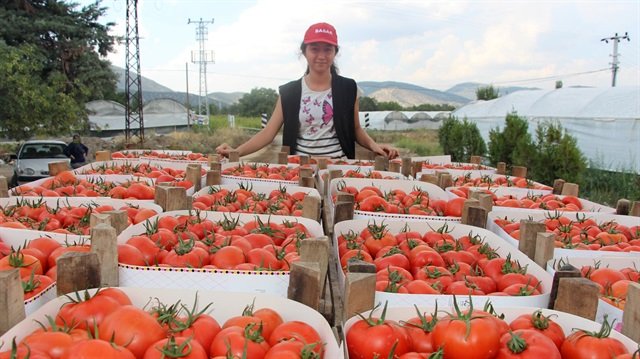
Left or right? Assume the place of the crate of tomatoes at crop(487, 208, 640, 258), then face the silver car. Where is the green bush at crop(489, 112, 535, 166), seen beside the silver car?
right

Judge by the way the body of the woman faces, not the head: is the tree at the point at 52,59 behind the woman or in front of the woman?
behind

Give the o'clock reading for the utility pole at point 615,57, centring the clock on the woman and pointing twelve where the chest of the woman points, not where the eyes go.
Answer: The utility pole is roughly at 7 o'clock from the woman.

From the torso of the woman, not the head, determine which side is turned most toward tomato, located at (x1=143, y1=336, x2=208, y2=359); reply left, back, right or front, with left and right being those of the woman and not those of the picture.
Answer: front

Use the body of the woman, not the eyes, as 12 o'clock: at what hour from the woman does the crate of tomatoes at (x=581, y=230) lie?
The crate of tomatoes is roughly at 11 o'clock from the woman.

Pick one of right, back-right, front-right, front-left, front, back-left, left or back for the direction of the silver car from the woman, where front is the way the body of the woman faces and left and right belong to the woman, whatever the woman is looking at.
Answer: back-right

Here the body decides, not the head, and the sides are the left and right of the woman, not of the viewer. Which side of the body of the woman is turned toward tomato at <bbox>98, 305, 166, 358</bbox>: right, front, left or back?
front

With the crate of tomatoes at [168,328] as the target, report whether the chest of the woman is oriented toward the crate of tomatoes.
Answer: yes

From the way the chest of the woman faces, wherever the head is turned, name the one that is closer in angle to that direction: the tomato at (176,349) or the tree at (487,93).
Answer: the tomato

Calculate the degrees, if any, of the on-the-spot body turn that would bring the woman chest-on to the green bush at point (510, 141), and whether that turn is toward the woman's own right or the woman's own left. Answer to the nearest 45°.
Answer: approximately 135° to the woman's own left

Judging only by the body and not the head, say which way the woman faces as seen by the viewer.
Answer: toward the camera

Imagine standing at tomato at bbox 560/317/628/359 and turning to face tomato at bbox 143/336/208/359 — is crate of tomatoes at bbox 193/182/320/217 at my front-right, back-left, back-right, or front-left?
front-right

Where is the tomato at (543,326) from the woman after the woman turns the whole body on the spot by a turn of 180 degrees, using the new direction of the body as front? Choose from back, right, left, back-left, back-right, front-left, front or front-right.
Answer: back

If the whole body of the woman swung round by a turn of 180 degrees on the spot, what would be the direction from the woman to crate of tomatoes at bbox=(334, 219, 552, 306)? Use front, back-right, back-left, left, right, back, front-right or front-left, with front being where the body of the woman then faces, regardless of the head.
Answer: back

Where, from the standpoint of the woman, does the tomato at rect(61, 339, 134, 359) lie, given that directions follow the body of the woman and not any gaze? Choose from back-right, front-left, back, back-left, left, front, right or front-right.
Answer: front

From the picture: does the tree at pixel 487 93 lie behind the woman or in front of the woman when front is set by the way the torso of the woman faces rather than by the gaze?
behind

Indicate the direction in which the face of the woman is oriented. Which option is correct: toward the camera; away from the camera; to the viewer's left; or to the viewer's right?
toward the camera

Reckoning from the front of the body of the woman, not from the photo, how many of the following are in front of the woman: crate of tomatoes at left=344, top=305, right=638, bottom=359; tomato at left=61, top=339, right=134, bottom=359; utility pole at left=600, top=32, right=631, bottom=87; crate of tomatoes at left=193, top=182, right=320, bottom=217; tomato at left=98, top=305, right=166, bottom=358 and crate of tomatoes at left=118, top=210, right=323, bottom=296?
5

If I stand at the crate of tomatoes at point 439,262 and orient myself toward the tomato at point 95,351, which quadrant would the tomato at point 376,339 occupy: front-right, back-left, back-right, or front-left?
front-left

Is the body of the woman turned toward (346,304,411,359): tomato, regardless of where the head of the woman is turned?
yes
